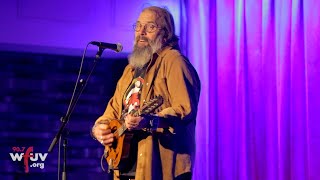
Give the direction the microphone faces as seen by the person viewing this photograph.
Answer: facing to the right of the viewer

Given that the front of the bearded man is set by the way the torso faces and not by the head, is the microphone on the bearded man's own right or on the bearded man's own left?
on the bearded man's own right

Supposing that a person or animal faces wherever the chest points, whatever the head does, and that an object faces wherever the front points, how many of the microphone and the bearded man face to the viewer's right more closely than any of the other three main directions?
1

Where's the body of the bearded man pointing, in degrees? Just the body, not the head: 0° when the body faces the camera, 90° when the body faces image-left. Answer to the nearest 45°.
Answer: approximately 45°
